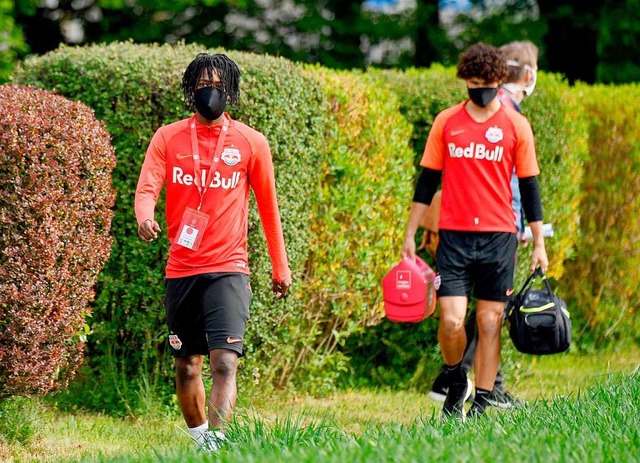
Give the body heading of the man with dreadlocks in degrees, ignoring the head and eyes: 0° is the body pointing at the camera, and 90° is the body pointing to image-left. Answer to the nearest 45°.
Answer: approximately 0°

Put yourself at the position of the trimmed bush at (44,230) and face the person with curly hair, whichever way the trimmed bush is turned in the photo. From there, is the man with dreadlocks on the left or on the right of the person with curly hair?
right

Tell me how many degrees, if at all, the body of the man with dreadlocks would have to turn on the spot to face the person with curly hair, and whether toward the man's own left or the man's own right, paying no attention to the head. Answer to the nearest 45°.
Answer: approximately 135° to the man's own left

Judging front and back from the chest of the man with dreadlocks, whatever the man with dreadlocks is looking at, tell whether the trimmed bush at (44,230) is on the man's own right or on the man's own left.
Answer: on the man's own right
